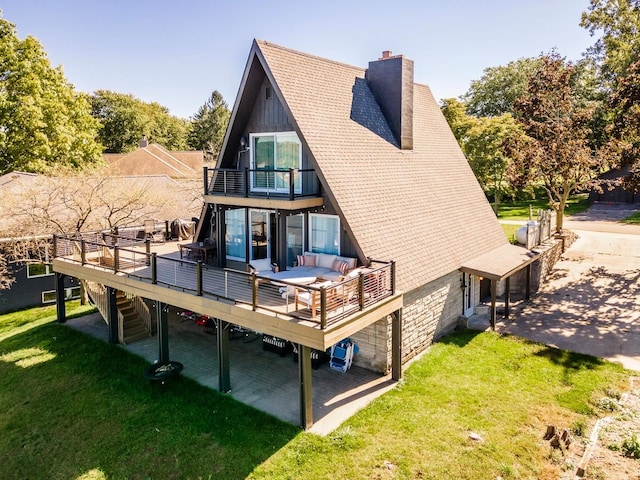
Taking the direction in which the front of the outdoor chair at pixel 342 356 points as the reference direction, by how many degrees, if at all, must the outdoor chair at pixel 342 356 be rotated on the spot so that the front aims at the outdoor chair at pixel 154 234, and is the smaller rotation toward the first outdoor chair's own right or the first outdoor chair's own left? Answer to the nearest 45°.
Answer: approximately 90° to the first outdoor chair's own right

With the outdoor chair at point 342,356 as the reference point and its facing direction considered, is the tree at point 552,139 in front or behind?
behind

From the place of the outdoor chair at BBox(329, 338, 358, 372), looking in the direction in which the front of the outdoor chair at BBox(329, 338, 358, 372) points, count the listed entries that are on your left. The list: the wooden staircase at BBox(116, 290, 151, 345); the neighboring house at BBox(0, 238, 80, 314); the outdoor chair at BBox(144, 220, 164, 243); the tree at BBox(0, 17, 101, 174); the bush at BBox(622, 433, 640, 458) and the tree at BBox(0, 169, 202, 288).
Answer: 1

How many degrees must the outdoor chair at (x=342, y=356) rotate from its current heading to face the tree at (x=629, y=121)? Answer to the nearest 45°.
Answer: approximately 180°

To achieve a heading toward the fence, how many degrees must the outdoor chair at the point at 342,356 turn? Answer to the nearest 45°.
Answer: approximately 180°

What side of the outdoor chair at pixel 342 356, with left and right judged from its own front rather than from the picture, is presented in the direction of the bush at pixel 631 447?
left

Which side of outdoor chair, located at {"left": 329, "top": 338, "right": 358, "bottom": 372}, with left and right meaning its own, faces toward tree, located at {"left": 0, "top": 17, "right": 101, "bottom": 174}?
right

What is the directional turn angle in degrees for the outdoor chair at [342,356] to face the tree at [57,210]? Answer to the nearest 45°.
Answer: approximately 90° to its right

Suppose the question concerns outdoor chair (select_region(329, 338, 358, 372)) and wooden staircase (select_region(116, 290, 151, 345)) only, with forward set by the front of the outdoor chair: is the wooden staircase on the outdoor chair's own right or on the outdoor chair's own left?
on the outdoor chair's own right

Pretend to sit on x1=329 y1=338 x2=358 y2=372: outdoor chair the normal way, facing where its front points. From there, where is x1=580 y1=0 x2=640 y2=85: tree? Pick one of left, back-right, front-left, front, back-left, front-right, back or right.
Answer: back

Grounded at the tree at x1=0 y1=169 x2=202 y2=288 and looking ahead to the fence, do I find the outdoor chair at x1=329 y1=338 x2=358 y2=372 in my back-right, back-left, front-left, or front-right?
front-right

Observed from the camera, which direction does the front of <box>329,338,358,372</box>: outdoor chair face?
facing the viewer and to the left of the viewer

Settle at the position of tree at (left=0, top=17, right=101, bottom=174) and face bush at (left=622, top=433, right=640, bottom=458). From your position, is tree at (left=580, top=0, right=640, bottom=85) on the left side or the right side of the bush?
left
